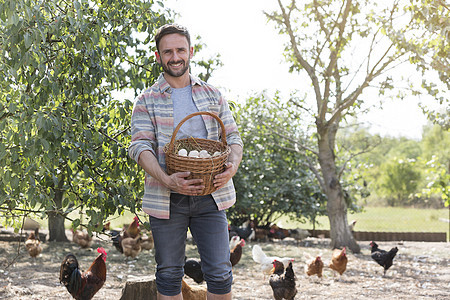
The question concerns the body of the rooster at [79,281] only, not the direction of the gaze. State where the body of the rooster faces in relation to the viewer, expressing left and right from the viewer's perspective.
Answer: facing to the right of the viewer
